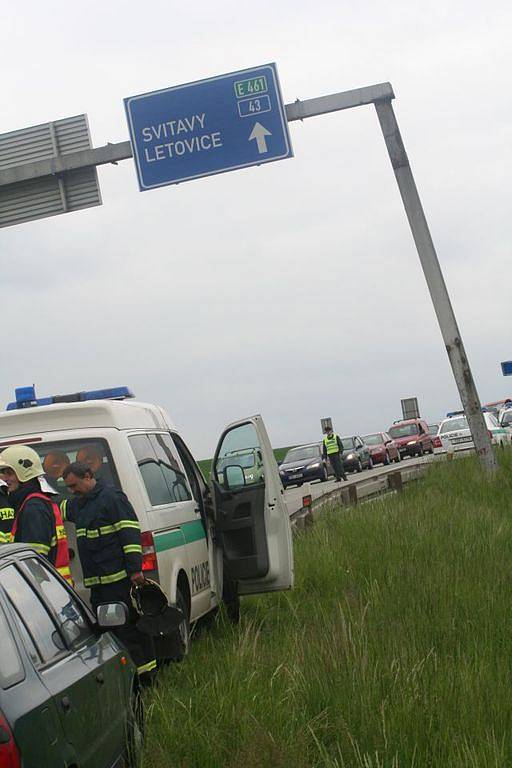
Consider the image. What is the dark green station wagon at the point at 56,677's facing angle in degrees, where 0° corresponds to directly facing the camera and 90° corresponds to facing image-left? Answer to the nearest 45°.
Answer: approximately 225°

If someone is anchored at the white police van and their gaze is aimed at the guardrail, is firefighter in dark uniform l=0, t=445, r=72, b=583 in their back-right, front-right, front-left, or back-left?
back-left

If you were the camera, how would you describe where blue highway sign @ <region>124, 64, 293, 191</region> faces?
facing the viewer

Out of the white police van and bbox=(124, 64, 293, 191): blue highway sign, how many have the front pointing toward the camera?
1

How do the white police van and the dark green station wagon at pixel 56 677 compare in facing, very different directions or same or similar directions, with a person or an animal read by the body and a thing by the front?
same or similar directions

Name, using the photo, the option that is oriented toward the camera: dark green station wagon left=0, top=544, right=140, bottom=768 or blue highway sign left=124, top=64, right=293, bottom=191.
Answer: the blue highway sign

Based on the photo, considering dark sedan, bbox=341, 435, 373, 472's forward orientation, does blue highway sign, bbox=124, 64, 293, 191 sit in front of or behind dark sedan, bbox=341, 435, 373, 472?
in front

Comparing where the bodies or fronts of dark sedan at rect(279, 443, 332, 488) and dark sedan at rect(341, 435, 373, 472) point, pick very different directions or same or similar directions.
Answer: same or similar directions
